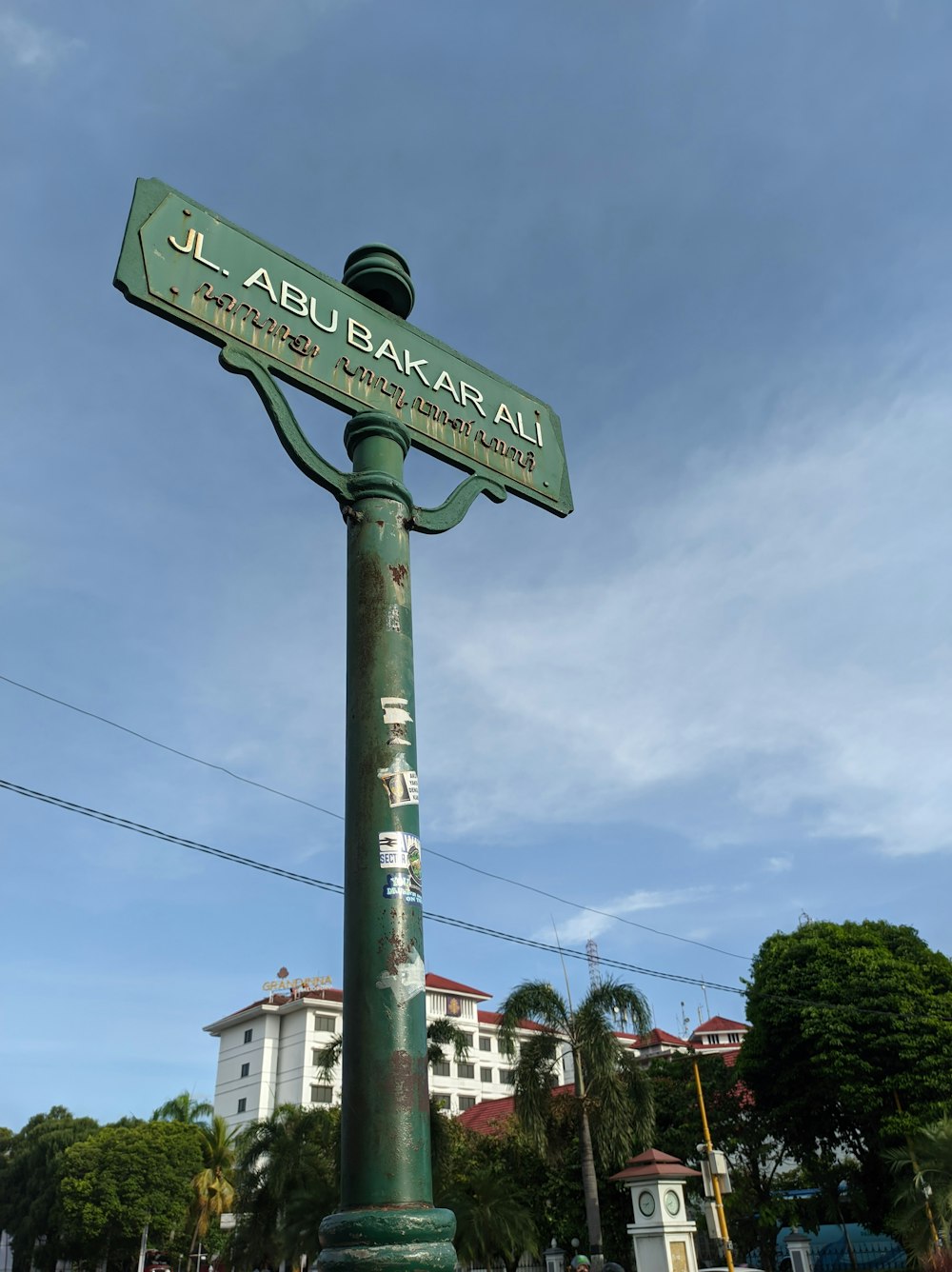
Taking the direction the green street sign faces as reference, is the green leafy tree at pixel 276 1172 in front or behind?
behind

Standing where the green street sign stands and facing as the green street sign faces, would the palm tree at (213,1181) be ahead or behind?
behind

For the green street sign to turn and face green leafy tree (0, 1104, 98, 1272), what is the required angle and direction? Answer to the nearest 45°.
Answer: approximately 135° to its left

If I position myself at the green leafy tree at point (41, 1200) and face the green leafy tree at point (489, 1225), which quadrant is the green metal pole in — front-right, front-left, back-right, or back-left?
front-right

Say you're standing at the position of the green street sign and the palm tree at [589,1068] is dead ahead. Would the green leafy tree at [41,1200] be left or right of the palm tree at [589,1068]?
left

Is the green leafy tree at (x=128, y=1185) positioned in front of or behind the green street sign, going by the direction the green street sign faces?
behind

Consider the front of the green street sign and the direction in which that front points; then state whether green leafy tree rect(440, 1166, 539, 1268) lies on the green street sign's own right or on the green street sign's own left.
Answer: on the green street sign's own left

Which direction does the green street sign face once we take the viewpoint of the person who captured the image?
facing the viewer and to the right of the viewer

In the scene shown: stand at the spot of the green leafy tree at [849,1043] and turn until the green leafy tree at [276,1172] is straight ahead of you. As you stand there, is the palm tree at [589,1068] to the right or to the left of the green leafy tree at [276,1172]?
left

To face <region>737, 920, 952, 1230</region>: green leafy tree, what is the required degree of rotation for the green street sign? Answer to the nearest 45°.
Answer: approximately 90° to its left
